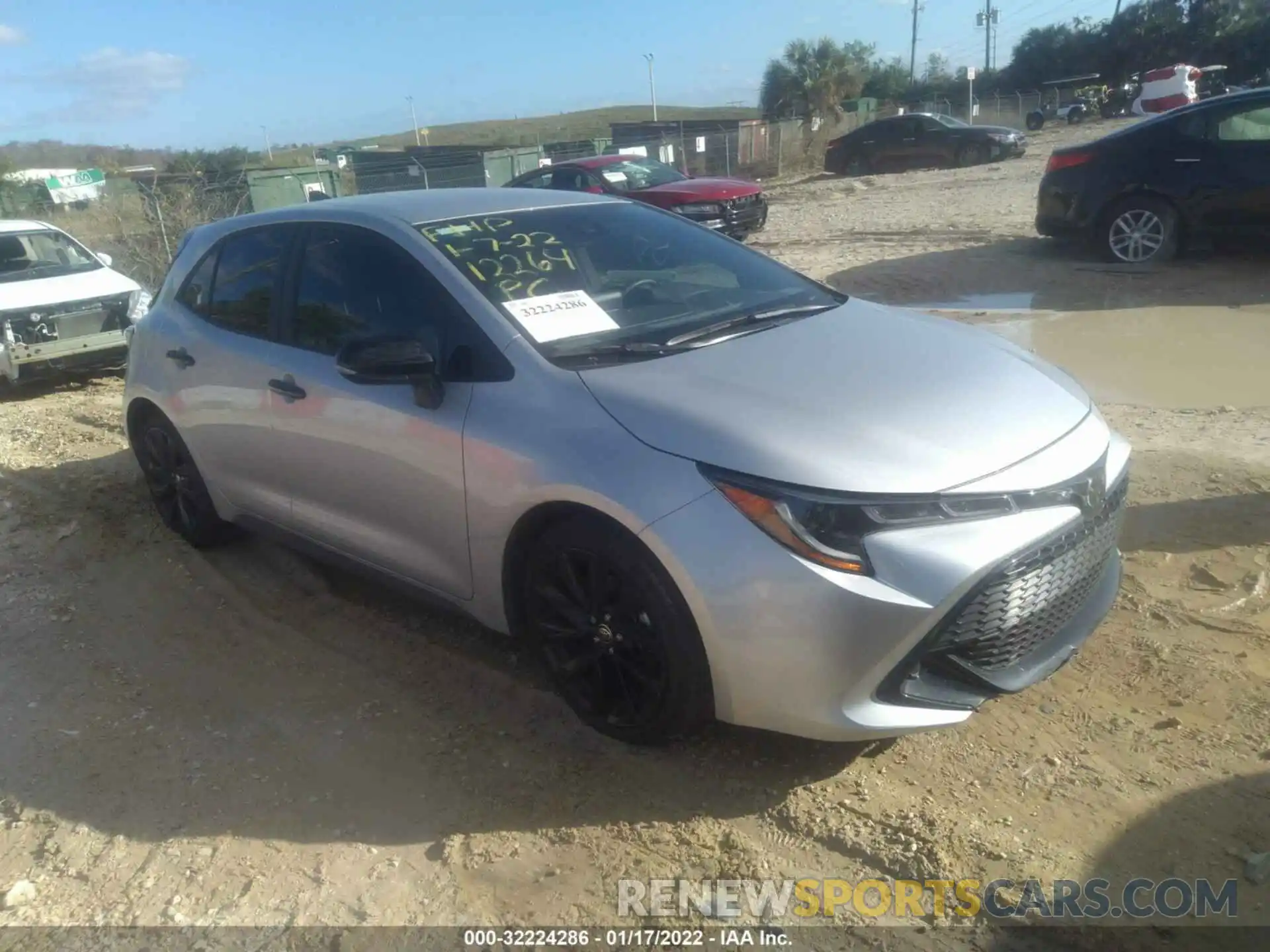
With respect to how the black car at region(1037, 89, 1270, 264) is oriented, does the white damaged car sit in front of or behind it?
behind

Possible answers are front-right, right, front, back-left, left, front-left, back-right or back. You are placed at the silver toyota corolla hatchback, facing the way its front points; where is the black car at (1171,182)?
left

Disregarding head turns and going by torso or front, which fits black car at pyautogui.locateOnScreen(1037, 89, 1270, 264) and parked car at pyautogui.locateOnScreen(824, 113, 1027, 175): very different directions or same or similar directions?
same or similar directions

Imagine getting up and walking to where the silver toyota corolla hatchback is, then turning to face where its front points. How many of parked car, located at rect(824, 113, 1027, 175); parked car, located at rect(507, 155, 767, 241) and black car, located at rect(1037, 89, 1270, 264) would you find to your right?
0

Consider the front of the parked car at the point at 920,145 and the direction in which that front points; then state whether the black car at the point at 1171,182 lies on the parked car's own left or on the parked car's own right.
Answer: on the parked car's own right

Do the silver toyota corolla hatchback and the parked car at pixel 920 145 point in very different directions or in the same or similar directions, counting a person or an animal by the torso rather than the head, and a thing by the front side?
same or similar directions

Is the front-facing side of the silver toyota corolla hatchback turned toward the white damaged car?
no

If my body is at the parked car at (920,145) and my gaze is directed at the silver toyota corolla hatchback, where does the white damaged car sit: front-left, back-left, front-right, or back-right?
front-right

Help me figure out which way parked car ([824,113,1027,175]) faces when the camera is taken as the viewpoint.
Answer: facing to the right of the viewer

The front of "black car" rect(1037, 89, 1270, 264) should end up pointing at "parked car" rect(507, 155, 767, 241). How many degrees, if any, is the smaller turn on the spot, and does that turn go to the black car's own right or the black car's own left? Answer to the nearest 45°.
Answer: approximately 135° to the black car's own left

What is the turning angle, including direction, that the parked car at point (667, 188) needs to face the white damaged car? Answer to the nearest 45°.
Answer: approximately 90° to its right

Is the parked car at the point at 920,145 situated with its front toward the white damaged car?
no

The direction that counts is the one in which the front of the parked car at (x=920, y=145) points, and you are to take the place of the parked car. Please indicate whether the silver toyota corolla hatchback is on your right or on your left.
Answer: on your right

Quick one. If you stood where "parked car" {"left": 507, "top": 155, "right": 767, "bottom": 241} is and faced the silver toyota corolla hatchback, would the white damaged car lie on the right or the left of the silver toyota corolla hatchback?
right

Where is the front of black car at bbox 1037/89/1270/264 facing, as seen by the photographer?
facing to the right of the viewer

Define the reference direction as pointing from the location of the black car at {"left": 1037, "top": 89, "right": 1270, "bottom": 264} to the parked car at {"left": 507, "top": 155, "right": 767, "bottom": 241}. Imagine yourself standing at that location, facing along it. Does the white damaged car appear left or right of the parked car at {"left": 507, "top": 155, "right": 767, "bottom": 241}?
left

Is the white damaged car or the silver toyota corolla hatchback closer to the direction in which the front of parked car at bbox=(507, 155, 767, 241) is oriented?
the silver toyota corolla hatchback

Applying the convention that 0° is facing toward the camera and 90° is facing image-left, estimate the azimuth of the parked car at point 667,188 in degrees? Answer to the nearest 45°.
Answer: approximately 315°

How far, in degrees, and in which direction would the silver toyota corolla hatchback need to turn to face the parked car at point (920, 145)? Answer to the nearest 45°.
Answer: approximately 135° to its left

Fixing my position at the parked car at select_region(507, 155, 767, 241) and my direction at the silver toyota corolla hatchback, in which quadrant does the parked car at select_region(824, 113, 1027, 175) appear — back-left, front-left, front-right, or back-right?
back-left
